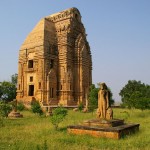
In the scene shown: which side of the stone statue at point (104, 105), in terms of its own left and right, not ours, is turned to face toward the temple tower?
back

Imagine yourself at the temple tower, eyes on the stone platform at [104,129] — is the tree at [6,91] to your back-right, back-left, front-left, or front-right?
back-right

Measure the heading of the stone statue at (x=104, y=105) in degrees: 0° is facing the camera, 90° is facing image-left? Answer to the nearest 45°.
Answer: approximately 0°
